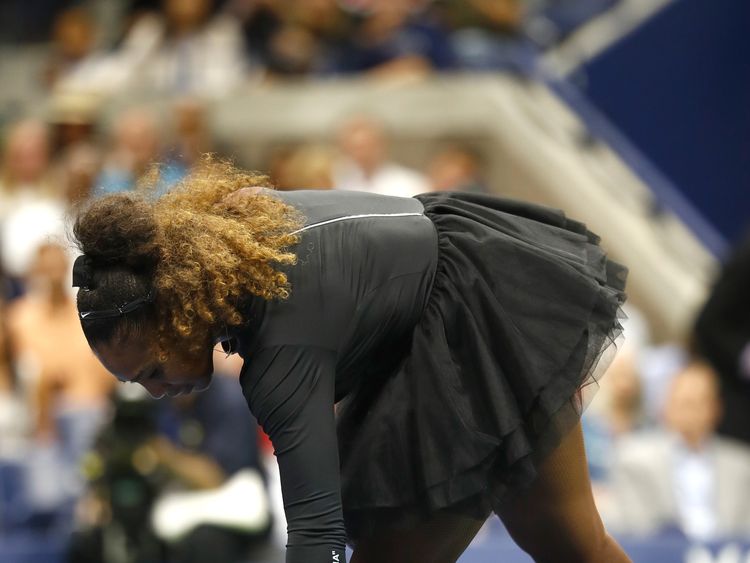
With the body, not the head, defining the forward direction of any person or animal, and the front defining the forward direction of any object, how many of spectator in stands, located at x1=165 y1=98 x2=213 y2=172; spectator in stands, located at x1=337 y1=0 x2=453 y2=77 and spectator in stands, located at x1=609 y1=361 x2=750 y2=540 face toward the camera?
3

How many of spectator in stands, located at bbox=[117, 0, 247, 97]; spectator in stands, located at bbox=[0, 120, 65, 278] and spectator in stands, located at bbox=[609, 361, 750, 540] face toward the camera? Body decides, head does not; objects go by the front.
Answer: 3

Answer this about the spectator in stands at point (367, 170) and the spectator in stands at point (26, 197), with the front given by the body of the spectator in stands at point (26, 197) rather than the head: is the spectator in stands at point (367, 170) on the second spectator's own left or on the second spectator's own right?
on the second spectator's own left

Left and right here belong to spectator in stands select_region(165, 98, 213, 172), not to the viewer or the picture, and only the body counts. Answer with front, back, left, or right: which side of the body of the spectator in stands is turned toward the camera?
front

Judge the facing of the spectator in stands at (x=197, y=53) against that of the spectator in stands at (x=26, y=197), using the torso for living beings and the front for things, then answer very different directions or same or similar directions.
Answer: same or similar directions

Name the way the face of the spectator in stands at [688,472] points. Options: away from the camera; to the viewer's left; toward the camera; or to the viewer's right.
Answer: toward the camera

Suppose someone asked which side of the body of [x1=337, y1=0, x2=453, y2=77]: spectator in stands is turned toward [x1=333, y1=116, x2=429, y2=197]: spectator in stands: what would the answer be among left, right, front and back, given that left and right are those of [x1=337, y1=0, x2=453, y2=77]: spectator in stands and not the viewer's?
front

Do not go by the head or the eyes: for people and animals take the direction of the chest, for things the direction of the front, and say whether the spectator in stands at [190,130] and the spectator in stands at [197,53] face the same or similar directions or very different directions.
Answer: same or similar directions

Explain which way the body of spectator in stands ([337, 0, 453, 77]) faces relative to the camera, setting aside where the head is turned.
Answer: toward the camera

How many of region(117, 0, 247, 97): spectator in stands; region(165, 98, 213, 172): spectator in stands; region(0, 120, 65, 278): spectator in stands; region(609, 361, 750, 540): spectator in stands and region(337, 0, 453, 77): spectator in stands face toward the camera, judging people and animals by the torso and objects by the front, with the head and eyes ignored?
5

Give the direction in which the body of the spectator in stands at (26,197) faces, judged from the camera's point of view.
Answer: toward the camera
